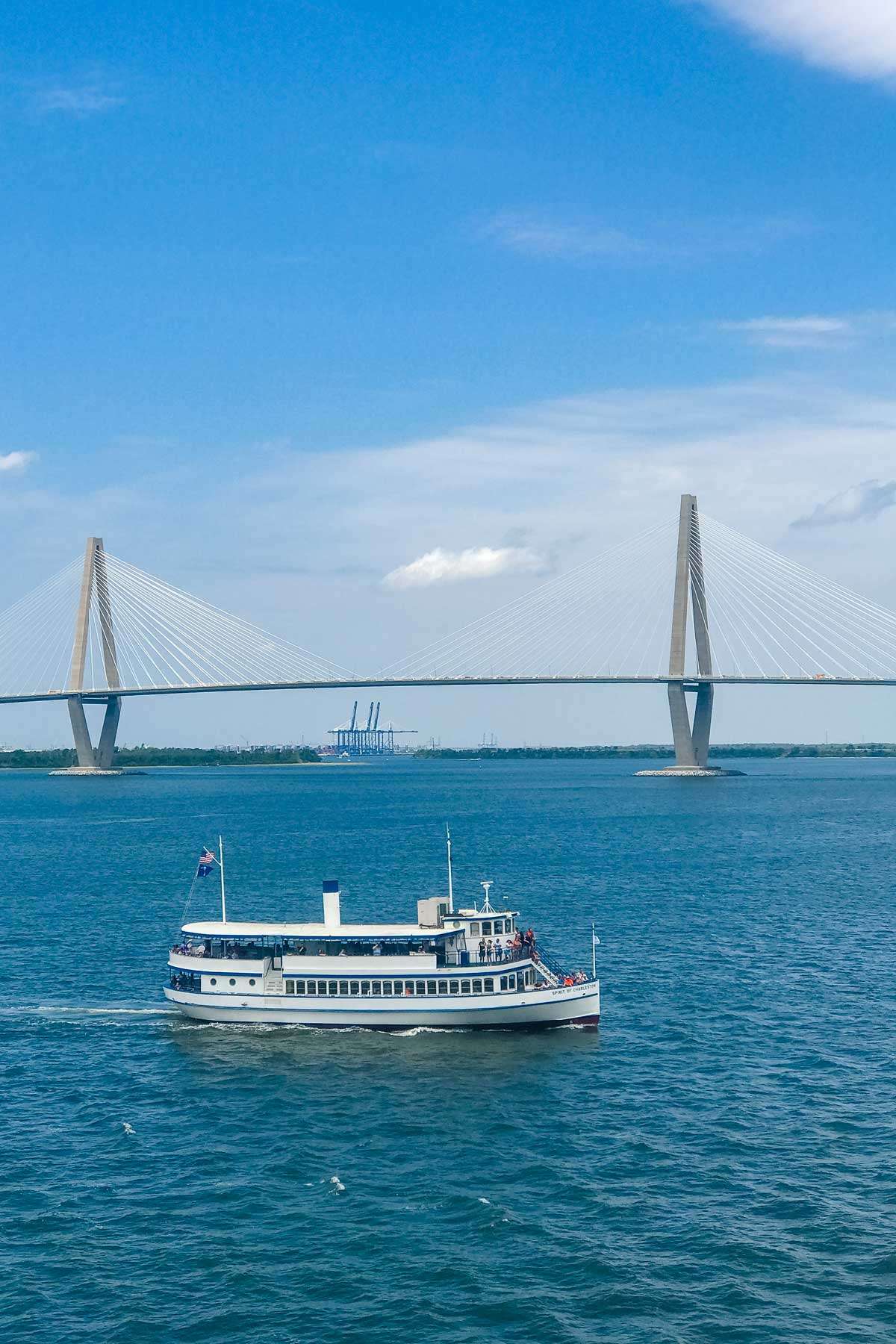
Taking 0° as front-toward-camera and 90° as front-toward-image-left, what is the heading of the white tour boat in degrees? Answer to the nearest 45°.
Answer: approximately 270°
